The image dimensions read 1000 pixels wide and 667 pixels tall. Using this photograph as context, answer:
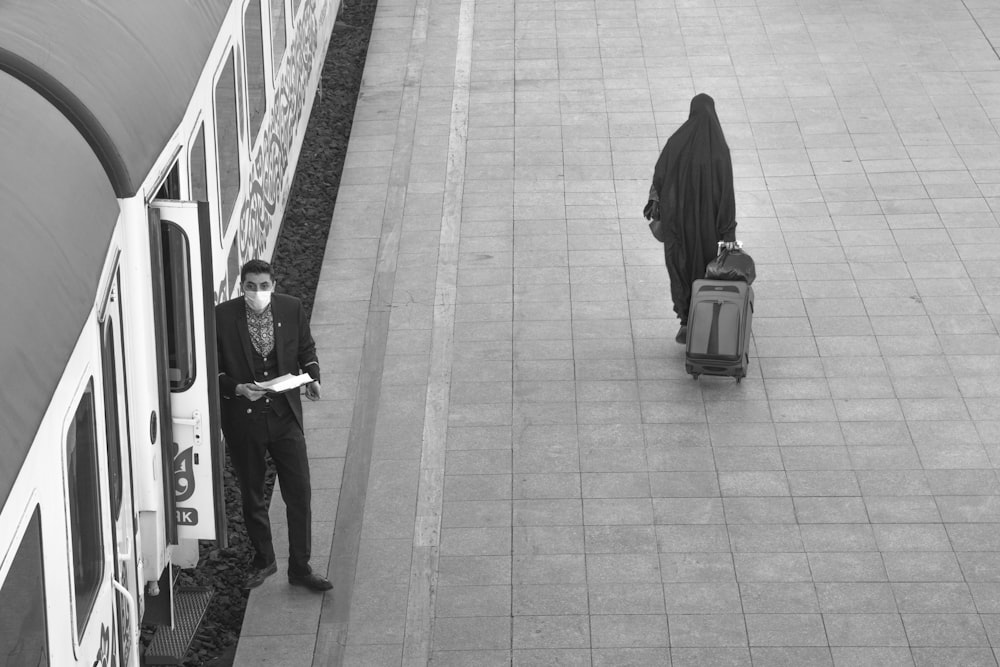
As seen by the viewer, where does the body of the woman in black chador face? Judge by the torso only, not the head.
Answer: away from the camera

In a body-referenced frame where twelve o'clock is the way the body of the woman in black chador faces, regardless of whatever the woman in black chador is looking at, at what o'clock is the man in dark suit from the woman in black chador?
The man in dark suit is roughly at 7 o'clock from the woman in black chador.

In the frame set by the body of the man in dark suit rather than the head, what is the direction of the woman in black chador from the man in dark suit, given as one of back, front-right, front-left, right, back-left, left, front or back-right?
back-left

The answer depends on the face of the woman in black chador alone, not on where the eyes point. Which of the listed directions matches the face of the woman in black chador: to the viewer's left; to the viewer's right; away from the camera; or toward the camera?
away from the camera

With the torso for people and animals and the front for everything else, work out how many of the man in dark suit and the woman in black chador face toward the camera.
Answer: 1

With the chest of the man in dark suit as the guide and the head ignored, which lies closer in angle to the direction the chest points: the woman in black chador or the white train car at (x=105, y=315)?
the white train car

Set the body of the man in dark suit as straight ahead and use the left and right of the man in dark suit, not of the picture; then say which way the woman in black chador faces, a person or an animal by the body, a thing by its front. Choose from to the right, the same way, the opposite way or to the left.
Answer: the opposite way
